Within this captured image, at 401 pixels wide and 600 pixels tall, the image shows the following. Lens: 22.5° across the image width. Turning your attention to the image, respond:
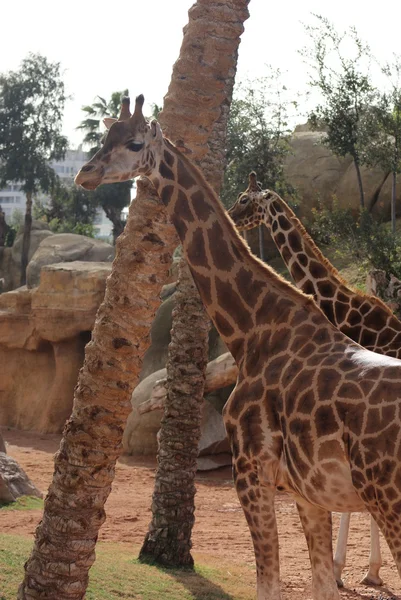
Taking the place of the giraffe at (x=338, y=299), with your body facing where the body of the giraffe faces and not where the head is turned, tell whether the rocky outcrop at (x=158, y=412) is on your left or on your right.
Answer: on your right

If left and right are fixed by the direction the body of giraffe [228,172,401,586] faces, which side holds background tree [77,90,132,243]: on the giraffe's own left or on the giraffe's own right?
on the giraffe's own right

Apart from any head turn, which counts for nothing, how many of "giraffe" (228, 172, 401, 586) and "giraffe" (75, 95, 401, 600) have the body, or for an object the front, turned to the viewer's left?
2

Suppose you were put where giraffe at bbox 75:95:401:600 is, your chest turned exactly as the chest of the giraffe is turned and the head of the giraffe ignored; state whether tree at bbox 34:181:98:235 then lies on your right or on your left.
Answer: on your right

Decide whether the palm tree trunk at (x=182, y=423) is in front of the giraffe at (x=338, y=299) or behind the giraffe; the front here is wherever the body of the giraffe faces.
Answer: in front

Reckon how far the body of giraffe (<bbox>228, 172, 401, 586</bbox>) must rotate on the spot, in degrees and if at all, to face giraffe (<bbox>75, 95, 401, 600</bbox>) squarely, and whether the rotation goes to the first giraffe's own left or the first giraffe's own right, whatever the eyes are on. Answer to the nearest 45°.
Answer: approximately 90° to the first giraffe's own left

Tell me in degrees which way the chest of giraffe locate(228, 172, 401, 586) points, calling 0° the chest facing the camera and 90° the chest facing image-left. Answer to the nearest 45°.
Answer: approximately 90°

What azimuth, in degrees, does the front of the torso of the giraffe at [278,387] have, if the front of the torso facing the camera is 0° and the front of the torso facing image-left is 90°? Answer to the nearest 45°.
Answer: approximately 90°
